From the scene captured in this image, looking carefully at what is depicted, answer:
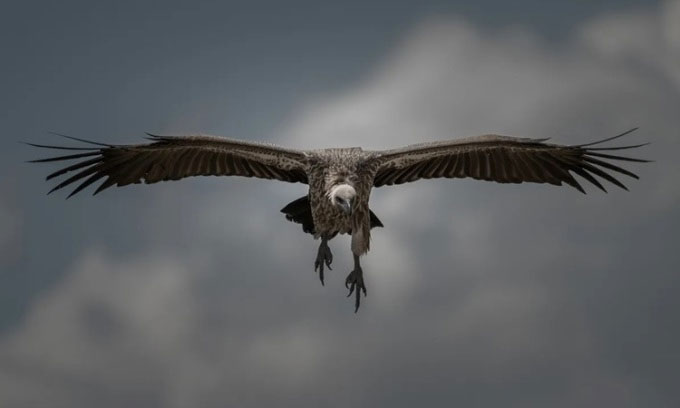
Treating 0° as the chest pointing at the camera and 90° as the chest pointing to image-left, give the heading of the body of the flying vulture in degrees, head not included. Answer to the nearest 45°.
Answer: approximately 0°
